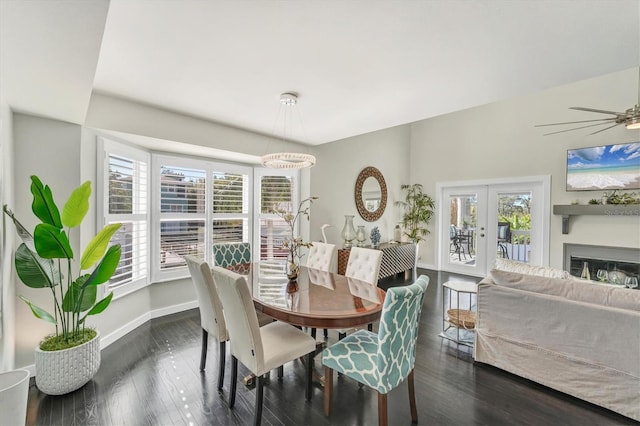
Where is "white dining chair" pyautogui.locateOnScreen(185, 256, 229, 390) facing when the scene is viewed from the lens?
facing away from the viewer and to the right of the viewer

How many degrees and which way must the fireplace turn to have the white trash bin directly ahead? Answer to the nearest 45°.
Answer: approximately 45° to its left

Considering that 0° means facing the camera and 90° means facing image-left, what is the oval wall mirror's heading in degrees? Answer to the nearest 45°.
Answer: approximately 315°

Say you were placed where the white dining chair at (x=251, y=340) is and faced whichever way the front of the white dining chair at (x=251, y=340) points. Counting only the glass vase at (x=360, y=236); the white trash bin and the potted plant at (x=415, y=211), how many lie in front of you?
2

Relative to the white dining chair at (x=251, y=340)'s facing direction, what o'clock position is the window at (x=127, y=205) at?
The window is roughly at 9 o'clock from the white dining chair.

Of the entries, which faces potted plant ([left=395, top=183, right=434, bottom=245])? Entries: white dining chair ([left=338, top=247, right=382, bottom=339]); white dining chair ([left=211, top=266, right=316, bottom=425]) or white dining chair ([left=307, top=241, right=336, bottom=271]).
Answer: white dining chair ([left=211, top=266, right=316, bottom=425])

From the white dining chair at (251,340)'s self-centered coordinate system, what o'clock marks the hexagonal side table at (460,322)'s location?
The hexagonal side table is roughly at 1 o'clock from the white dining chair.

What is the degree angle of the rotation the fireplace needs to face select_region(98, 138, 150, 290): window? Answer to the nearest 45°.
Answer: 0° — it already faces it

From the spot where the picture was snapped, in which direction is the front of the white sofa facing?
facing away from the viewer and to the right of the viewer

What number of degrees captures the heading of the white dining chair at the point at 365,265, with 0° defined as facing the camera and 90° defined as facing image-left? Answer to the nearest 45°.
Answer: approximately 45°

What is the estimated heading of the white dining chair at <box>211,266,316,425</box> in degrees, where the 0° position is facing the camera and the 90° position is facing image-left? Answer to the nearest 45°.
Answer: approximately 225°

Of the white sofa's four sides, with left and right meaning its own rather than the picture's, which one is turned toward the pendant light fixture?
back

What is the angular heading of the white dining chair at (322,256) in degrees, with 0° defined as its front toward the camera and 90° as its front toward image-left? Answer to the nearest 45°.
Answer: approximately 45°

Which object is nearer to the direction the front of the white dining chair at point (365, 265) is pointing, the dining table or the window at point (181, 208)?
the dining table

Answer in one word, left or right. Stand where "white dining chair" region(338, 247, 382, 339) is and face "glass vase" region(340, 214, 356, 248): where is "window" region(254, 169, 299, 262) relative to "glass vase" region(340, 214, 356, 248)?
left
